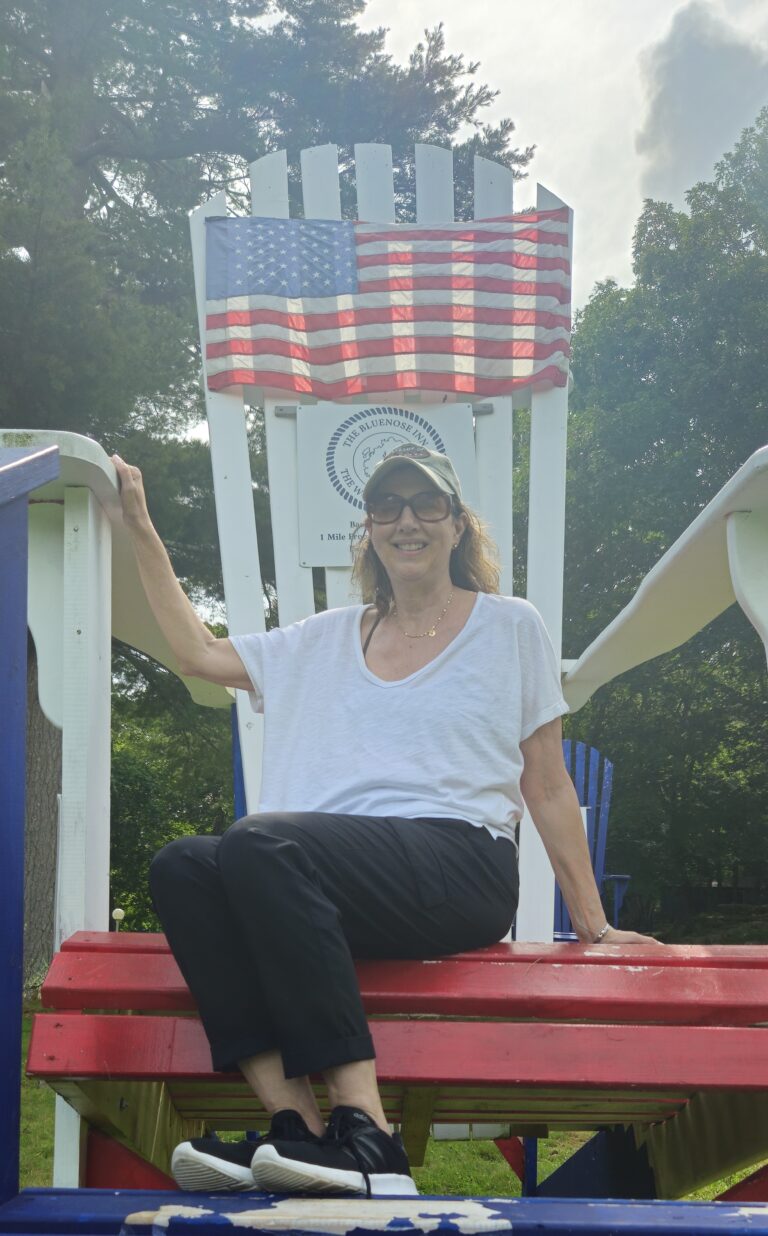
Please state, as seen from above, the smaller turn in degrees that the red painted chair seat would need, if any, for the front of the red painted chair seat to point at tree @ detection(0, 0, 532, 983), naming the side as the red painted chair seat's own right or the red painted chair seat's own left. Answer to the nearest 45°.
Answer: approximately 180°

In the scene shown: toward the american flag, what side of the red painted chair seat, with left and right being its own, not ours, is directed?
back

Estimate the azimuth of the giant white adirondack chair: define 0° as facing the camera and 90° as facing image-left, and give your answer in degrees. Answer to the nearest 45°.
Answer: approximately 0°

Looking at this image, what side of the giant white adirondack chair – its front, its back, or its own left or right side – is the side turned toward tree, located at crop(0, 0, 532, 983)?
back

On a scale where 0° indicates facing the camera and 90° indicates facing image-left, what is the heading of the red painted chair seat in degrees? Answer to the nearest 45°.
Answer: approximately 0°
